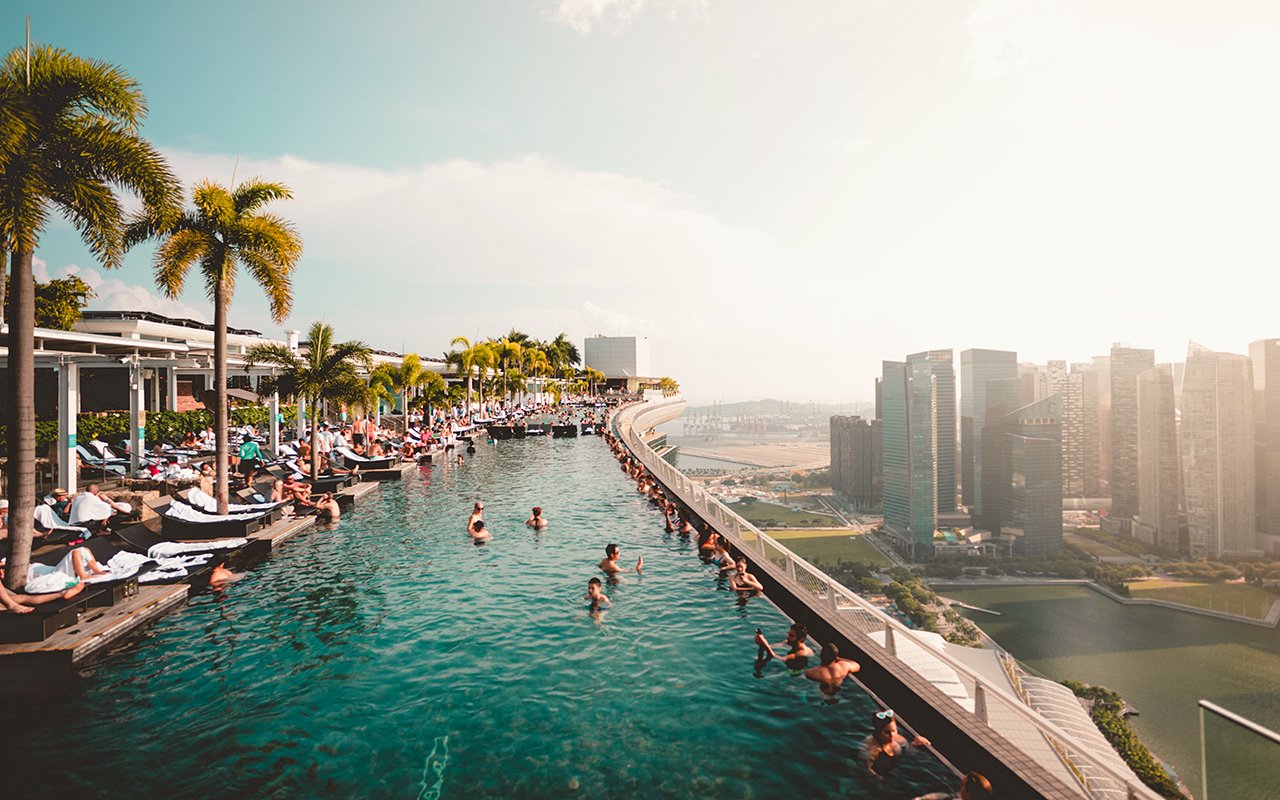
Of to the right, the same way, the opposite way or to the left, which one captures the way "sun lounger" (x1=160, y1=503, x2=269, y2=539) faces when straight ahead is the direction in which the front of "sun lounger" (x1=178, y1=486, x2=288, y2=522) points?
the same way

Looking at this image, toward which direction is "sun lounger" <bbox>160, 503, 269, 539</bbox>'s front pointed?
to the viewer's right

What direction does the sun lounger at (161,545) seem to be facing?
to the viewer's right

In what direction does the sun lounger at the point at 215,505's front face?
to the viewer's right

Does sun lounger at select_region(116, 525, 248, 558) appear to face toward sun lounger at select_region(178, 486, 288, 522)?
no

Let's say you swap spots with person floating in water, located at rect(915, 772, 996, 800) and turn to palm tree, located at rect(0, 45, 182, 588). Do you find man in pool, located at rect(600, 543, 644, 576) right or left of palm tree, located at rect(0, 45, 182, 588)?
right

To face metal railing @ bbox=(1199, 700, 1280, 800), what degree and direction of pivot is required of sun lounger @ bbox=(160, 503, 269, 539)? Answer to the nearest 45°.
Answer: approximately 90° to its right

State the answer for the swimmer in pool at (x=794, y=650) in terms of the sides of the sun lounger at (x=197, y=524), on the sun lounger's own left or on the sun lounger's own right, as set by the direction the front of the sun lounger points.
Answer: on the sun lounger's own right

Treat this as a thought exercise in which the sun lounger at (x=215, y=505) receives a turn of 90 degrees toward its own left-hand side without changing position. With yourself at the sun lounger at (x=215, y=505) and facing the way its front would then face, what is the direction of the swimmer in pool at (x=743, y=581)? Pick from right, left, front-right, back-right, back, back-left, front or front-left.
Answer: back-right

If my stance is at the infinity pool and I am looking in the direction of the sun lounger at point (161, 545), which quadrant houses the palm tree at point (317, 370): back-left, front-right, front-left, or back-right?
front-right

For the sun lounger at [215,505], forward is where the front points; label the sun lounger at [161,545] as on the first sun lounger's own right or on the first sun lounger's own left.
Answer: on the first sun lounger's own right
